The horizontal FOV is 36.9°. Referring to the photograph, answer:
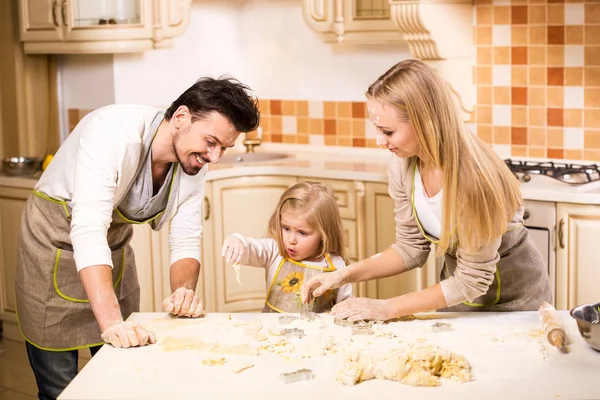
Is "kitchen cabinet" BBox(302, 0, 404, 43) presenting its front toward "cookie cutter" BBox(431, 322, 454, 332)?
yes

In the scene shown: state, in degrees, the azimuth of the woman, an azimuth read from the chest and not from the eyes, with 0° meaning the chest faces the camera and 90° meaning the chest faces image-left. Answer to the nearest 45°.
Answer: approximately 45°

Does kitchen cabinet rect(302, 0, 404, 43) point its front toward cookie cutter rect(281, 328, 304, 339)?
yes

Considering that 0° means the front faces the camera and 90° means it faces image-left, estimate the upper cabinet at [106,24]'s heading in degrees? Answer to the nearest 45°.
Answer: approximately 0°

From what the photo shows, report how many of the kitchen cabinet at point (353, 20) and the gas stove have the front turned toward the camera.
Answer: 2

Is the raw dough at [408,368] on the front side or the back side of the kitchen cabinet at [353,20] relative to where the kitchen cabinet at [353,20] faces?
on the front side

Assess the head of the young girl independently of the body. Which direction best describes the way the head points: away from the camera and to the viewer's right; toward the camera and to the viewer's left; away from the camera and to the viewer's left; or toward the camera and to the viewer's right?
toward the camera and to the viewer's left

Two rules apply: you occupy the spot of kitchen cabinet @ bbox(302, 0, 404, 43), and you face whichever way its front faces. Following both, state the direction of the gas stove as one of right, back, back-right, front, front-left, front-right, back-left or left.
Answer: front-left

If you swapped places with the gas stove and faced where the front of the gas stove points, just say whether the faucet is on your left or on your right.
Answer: on your right

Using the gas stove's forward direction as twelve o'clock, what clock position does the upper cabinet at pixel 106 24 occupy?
The upper cabinet is roughly at 3 o'clock from the gas stove.

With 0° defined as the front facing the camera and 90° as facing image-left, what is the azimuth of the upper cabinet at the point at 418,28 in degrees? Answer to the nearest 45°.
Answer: approximately 45°

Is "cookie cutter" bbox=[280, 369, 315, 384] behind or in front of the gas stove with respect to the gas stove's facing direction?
in front
